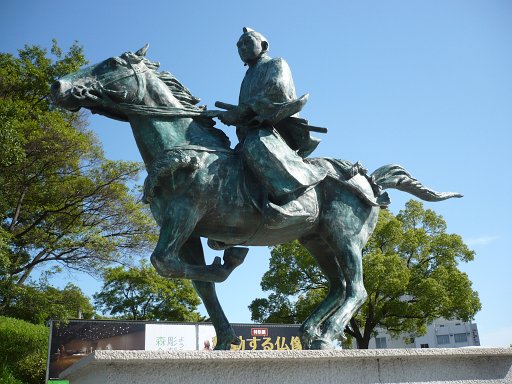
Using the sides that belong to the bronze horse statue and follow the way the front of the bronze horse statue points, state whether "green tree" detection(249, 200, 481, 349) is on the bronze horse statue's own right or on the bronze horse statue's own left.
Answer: on the bronze horse statue's own right

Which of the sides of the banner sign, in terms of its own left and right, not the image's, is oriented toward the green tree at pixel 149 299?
back

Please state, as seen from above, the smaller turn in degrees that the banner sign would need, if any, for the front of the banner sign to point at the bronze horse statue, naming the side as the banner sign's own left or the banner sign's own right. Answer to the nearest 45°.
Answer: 0° — it already faces it

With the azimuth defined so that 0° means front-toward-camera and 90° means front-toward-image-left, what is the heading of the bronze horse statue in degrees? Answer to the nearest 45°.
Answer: approximately 90°

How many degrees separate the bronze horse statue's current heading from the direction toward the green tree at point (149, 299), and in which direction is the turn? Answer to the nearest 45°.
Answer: approximately 90° to its right

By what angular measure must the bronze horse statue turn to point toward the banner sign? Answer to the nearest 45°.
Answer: approximately 90° to its right

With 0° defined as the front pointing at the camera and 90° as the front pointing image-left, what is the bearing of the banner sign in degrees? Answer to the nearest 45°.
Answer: approximately 0°

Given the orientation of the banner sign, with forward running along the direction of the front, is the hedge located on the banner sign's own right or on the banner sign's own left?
on the banner sign's own right

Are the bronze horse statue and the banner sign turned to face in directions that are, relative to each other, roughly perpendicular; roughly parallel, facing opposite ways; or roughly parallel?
roughly perpendicular

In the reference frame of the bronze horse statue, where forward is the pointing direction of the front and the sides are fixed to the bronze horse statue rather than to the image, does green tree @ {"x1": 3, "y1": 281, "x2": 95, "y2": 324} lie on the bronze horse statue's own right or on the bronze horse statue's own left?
on the bronze horse statue's own right

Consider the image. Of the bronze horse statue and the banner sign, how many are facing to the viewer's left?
1
